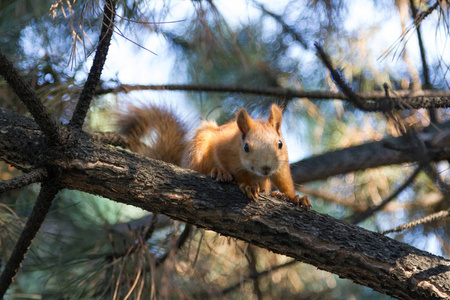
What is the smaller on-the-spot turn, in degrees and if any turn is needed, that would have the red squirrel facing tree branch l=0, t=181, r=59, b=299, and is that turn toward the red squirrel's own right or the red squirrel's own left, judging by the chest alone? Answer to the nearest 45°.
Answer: approximately 135° to the red squirrel's own right

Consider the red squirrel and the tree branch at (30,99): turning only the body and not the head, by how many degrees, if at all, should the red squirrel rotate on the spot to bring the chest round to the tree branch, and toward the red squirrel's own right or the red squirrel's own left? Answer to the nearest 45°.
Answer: approximately 90° to the red squirrel's own right

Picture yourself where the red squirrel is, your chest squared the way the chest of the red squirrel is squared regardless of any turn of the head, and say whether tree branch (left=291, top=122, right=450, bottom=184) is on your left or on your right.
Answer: on your left
